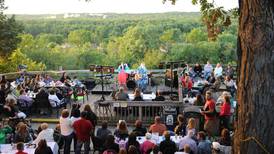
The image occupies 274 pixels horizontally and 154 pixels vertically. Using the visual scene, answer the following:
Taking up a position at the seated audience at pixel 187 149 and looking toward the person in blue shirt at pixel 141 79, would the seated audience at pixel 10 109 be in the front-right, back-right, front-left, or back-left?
front-left

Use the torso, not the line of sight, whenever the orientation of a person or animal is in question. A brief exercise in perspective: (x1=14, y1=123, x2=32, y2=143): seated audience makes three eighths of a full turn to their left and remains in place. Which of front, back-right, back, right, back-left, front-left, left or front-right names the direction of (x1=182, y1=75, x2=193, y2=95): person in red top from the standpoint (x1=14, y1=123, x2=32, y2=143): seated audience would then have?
back

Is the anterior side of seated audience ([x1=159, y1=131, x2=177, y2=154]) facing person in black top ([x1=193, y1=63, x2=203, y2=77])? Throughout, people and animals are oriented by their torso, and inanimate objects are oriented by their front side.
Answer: yes

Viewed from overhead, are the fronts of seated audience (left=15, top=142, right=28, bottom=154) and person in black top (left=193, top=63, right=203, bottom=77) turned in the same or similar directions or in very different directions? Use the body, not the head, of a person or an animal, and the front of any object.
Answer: very different directions

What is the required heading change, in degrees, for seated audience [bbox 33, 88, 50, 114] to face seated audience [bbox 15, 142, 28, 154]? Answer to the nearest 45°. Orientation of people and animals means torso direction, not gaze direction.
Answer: approximately 180°

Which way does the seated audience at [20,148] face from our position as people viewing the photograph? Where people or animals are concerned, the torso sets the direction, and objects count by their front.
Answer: facing away from the viewer

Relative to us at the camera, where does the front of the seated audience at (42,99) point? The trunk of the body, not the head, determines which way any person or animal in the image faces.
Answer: facing away from the viewer

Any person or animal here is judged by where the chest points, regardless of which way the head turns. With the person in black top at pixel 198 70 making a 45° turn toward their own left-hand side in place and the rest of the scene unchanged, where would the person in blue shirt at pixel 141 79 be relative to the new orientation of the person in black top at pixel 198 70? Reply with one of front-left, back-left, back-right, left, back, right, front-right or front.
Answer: right

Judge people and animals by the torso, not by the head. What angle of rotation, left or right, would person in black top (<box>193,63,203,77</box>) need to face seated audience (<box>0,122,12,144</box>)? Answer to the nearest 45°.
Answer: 0° — they already face them

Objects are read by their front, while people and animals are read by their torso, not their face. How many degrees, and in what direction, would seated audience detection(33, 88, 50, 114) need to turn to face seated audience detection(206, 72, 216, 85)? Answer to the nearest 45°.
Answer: approximately 45° to their right

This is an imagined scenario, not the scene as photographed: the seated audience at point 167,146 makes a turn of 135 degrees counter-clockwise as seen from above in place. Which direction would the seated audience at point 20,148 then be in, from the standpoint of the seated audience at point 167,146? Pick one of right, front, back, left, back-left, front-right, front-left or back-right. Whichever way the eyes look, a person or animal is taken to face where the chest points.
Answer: front-right

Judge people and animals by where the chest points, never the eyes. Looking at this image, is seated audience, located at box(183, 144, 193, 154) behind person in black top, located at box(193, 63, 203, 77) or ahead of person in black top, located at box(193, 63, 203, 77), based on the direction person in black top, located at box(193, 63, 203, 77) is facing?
ahead

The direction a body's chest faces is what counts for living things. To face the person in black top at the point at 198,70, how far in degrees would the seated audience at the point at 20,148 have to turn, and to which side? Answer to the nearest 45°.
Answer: approximately 45° to their right

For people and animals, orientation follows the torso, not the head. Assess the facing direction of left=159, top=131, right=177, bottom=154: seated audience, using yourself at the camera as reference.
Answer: facing away from the viewer

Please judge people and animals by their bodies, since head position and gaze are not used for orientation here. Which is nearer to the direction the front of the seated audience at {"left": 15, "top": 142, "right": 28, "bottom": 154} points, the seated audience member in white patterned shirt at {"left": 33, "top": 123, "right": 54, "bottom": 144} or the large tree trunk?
the seated audience member in white patterned shirt

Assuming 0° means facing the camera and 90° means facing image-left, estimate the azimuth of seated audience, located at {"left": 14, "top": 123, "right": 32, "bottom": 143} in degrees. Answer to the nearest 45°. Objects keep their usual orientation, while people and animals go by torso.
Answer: approximately 180°
